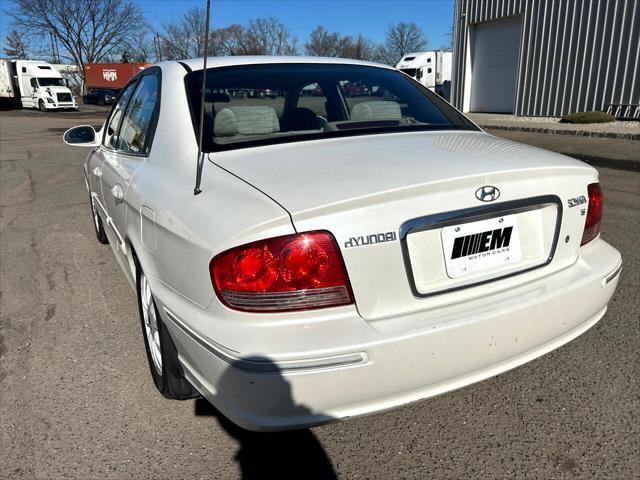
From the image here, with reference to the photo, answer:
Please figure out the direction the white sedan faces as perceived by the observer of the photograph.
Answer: facing away from the viewer and to the left of the viewer

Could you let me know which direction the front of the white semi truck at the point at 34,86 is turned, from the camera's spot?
facing the viewer and to the right of the viewer

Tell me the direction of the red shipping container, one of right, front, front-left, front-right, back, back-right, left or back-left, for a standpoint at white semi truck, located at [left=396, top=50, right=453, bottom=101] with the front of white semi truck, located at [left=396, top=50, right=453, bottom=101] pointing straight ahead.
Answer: front-right

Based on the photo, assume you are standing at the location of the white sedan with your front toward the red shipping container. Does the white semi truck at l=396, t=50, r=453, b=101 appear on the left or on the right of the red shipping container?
right

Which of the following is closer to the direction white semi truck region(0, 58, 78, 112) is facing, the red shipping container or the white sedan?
the white sedan

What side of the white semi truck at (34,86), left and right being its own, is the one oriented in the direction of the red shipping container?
left

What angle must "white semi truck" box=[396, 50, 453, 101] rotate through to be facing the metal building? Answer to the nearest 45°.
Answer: approximately 45° to its left

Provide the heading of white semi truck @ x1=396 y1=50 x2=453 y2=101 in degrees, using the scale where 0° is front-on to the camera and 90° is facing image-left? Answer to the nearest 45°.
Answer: approximately 45°

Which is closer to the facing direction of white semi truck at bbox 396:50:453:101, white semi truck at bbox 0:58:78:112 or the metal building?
the white semi truck

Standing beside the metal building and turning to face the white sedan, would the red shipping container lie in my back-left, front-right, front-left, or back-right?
back-right

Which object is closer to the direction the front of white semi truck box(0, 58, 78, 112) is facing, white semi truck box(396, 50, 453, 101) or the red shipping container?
the white semi truck

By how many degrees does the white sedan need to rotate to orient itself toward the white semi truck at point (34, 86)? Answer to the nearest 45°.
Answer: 0° — it already faces it

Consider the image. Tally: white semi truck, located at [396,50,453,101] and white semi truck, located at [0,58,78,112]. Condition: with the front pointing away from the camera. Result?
0

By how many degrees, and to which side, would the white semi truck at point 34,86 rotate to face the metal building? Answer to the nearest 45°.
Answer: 0° — it already faces it

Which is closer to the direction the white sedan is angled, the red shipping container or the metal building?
the red shipping container
